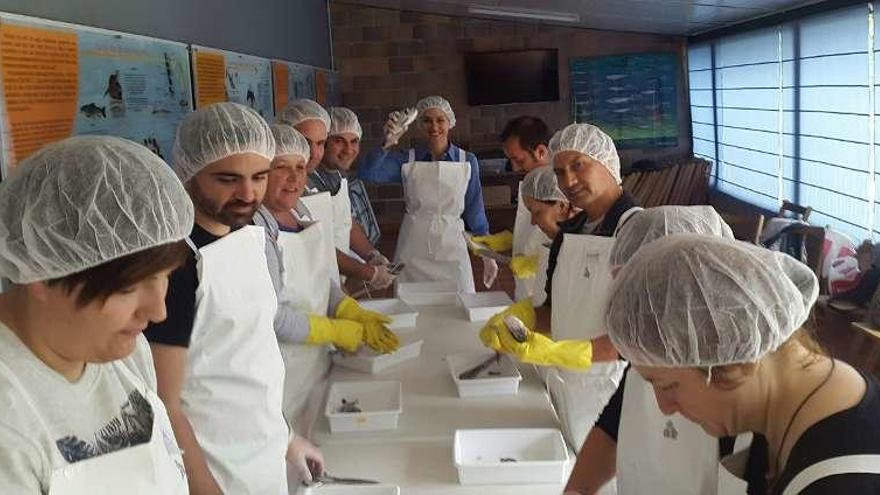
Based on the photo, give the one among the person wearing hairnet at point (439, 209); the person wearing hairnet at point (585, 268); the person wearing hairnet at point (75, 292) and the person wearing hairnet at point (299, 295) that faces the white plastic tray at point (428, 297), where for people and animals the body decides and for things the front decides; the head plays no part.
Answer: the person wearing hairnet at point (439, 209)

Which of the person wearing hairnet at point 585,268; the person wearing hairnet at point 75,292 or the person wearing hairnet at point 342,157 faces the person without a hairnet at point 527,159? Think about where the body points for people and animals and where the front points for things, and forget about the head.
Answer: the person wearing hairnet at point 342,157

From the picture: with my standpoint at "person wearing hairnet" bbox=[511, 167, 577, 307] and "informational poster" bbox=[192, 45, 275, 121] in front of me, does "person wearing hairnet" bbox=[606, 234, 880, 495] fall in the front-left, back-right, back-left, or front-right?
back-left

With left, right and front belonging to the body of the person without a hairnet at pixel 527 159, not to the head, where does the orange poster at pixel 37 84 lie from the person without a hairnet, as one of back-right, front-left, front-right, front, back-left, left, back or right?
front

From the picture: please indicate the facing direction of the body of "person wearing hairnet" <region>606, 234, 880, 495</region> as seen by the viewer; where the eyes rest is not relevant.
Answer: to the viewer's left

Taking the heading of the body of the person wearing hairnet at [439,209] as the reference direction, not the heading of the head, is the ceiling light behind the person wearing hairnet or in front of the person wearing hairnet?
behind

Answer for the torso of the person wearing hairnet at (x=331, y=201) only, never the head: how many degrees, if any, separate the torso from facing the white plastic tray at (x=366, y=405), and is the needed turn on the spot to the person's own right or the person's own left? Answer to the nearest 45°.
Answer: approximately 45° to the person's own right

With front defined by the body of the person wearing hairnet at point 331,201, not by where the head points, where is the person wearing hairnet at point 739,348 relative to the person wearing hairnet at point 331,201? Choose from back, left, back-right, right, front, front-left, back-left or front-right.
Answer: front-right

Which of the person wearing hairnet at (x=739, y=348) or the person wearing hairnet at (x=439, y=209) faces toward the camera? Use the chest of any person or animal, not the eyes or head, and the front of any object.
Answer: the person wearing hairnet at (x=439, y=209)

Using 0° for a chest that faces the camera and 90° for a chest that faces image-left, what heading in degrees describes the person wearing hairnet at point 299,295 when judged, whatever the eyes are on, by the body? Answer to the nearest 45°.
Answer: approximately 315°

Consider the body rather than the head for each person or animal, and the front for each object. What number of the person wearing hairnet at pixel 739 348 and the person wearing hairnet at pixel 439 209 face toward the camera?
1

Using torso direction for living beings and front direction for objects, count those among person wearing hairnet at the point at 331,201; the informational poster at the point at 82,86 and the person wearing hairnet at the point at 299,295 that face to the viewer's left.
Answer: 0

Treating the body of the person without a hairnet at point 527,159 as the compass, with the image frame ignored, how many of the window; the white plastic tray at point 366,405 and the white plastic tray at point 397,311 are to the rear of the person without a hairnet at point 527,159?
1

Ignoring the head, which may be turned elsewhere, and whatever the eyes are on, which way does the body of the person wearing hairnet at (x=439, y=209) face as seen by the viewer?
toward the camera

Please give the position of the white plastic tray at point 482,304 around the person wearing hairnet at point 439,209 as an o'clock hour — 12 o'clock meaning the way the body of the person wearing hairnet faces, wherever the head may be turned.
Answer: The white plastic tray is roughly at 12 o'clock from the person wearing hairnet.

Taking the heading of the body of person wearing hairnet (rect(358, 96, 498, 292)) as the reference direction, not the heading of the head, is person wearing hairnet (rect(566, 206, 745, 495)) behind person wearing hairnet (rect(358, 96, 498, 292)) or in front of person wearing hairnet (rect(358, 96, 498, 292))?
in front
